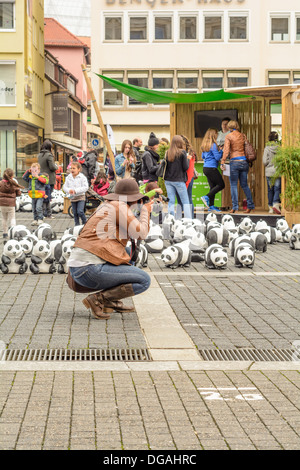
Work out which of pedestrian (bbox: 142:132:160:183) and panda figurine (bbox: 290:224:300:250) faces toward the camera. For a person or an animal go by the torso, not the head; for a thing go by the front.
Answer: the panda figurine

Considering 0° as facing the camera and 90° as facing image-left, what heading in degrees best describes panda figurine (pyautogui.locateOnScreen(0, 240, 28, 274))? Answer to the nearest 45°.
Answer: approximately 0°

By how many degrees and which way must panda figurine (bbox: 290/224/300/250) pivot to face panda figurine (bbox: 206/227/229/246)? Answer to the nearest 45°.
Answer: approximately 45° to its right

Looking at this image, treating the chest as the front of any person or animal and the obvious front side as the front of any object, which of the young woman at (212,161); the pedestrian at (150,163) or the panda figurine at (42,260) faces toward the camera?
the panda figurine

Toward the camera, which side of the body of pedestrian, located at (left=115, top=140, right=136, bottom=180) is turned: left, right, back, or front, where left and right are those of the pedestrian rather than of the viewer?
front

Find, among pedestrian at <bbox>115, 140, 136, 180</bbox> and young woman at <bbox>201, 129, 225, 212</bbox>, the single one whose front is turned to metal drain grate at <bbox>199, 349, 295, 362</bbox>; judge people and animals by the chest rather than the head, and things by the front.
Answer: the pedestrian

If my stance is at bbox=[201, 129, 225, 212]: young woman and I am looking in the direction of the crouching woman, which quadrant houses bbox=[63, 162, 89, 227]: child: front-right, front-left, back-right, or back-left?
front-right

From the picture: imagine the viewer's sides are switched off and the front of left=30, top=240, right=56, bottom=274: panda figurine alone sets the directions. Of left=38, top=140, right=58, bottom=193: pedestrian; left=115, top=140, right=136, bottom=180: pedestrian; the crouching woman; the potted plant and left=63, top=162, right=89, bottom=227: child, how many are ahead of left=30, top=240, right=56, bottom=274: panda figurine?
1

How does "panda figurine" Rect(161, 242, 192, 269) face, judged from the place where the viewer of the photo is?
facing the viewer and to the left of the viewer

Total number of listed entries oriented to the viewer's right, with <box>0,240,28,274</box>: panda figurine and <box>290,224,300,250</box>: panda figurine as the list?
0

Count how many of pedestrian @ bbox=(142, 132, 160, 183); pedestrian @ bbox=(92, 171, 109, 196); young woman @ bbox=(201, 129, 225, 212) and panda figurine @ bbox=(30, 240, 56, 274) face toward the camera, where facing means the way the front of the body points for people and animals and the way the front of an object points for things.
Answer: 2

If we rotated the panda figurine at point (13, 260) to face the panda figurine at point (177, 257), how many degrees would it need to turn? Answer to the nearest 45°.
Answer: approximately 90° to its left

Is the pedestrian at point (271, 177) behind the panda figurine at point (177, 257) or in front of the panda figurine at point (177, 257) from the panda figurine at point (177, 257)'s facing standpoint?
behind
